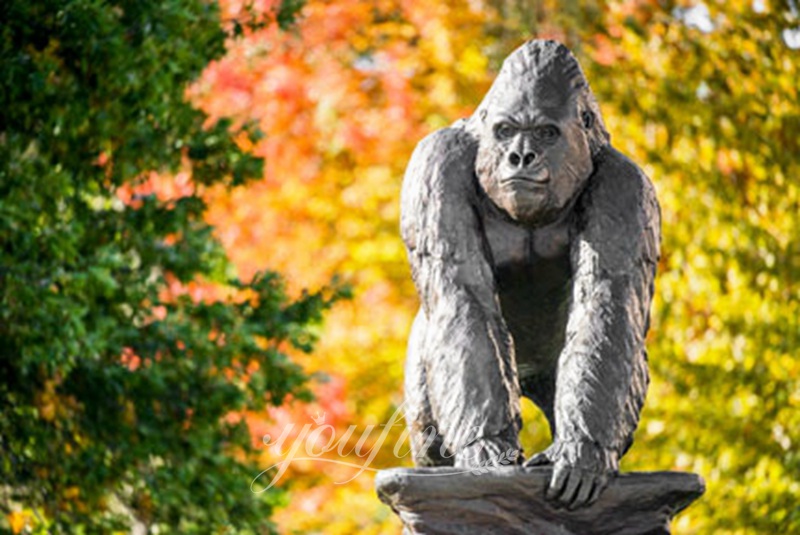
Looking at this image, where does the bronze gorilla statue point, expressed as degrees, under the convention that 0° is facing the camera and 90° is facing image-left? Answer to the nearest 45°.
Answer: approximately 0°
